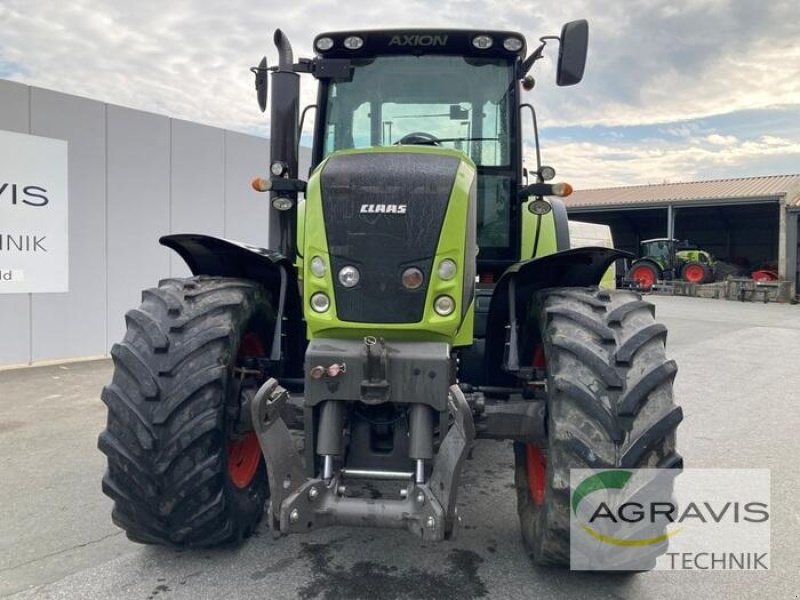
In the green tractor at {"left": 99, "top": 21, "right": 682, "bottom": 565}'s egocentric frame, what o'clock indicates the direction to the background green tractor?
The background green tractor is roughly at 7 o'clock from the green tractor.

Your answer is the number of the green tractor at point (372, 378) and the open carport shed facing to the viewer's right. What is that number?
0

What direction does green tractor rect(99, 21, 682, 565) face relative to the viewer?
toward the camera

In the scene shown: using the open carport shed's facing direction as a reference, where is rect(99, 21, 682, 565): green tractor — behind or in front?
in front

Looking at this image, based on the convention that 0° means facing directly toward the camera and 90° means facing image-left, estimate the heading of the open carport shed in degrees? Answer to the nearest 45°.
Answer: approximately 45°

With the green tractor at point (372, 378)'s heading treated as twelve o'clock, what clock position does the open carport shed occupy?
The open carport shed is roughly at 7 o'clock from the green tractor.

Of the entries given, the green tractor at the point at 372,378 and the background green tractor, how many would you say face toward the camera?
1
